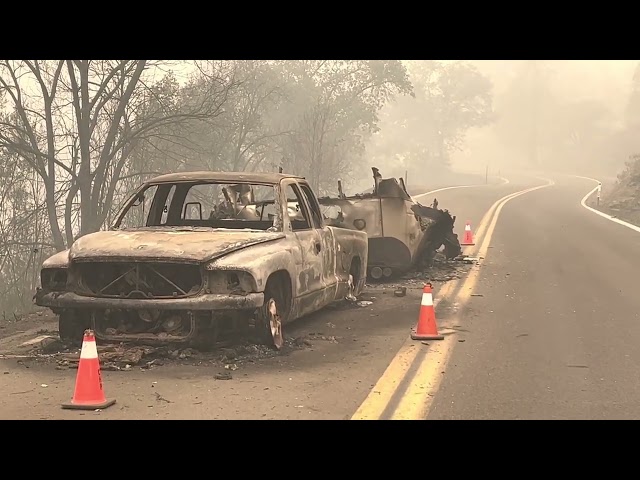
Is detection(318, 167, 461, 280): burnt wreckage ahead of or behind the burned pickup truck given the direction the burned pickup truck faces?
behind

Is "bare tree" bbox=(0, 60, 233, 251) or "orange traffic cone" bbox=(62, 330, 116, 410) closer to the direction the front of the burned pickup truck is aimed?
the orange traffic cone

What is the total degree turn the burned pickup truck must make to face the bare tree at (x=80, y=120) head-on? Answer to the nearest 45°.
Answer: approximately 135° to its right

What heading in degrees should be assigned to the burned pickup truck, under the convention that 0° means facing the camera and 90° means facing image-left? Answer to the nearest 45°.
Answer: approximately 45°

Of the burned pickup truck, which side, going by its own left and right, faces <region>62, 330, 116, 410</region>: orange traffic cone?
front
